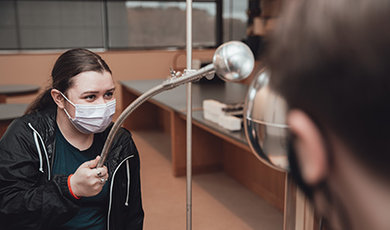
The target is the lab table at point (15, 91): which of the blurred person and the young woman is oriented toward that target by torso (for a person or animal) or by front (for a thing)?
the blurred person

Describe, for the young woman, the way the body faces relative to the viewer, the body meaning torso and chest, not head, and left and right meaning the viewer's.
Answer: facing the viewer and to the right of the viewer

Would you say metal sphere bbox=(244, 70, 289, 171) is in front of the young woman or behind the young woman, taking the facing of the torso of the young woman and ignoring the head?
in front

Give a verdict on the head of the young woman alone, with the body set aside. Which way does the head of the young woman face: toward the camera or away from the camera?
toward the camera

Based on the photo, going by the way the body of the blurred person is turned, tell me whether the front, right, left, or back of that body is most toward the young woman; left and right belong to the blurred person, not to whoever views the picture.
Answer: front

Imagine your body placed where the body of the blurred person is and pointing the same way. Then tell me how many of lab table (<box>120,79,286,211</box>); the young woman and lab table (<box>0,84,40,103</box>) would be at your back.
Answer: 0

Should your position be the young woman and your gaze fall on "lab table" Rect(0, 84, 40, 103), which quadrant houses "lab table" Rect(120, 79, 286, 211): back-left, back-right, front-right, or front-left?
front-right

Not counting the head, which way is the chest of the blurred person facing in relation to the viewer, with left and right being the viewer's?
facing away from the viewer and to the left of the viewer

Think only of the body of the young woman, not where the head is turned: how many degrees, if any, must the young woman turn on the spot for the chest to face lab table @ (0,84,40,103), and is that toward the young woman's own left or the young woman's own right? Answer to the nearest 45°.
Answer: approximately 135° to the young woman's own left

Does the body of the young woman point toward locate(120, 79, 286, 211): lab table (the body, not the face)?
no

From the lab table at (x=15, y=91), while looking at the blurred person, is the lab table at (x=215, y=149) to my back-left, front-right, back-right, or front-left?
front-left

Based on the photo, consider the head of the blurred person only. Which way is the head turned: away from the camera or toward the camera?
away from the camera
